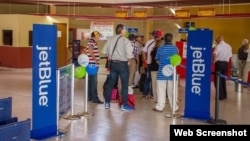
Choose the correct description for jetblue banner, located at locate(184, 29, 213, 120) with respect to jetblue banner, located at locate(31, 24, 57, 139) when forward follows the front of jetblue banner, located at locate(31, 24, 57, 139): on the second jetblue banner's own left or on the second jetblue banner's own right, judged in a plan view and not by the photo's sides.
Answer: on the second jetblue banner's own left

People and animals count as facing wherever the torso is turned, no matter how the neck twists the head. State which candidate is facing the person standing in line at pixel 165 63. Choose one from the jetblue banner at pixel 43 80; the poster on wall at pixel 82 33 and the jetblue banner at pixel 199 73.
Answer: the poster on wall

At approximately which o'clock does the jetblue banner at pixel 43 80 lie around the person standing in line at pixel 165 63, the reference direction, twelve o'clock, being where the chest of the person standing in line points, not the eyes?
The jetblue banner is roughly at 7 o'clock from the person standing in line.

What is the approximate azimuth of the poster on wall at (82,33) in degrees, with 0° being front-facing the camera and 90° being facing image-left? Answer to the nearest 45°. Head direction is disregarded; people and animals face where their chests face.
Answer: approximately 0°

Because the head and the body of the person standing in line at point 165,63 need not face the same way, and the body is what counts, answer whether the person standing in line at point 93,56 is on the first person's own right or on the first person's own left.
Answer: on the first person's own left

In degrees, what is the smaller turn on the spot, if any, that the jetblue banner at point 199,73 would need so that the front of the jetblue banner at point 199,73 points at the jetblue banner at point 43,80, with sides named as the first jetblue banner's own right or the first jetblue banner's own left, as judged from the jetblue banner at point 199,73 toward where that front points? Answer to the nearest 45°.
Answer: approximately 45° to the first jetblue banner's own right

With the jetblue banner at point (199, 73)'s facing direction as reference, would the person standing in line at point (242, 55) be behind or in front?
behind

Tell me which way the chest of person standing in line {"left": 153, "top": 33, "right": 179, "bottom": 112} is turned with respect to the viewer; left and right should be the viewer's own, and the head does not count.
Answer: facing away from the viewer

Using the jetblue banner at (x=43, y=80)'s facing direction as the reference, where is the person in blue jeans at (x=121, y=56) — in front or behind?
behind
